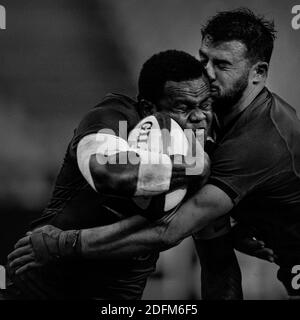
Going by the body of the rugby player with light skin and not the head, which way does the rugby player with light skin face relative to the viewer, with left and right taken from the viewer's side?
facing to the left of the viewer
